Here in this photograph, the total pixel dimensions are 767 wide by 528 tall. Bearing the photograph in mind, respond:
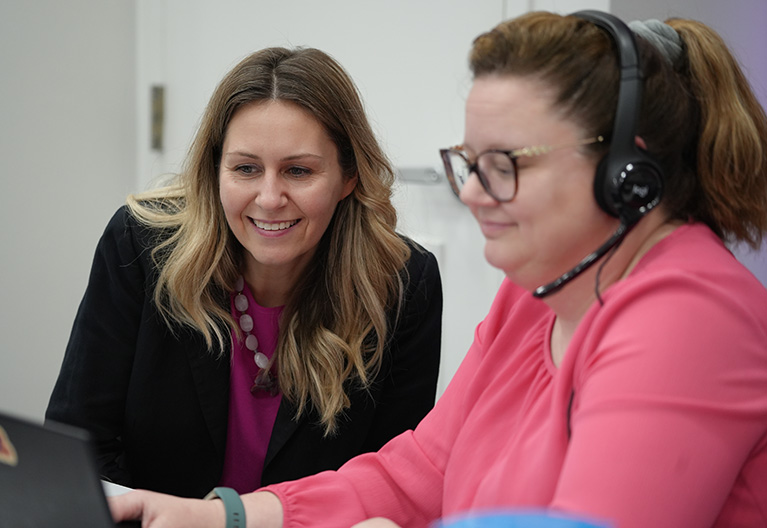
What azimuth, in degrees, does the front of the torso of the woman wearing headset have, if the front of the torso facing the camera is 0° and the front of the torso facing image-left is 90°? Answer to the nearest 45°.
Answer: approximately 45°

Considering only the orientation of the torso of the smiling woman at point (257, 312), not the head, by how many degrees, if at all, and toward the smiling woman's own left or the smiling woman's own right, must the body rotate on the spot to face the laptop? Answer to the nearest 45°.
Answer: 0° — they already face it

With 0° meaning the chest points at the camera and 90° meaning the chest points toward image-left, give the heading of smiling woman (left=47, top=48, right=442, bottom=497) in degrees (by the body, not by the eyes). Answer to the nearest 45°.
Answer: approximately 0°

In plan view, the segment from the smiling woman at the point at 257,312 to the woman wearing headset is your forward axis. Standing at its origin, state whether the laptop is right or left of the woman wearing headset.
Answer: right

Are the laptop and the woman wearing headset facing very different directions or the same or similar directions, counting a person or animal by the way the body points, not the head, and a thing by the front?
very different directions

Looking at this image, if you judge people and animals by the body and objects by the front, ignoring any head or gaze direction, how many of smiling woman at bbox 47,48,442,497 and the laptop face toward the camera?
1
